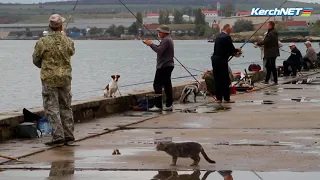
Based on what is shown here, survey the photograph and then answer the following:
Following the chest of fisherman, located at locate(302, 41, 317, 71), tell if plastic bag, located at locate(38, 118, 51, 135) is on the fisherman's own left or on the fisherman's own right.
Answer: on the fisherman's own left

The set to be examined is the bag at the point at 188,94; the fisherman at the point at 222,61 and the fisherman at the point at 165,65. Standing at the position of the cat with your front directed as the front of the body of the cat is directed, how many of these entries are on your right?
3

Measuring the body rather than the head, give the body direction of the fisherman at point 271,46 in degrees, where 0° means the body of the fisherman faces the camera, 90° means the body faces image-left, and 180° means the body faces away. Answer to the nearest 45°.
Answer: approximately 90°

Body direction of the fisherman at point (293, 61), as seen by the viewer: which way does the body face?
to the viewer's left

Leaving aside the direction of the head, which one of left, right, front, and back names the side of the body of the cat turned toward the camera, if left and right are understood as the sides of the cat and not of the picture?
left
